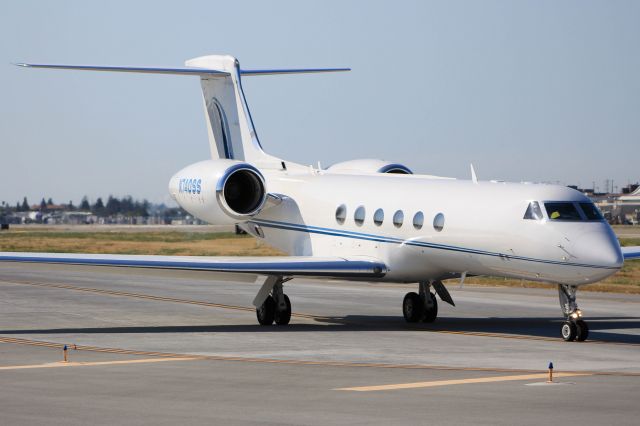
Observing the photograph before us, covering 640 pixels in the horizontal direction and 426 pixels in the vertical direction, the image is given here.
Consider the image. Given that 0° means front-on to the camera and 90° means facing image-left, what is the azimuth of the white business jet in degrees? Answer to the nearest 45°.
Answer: approximately 315°
